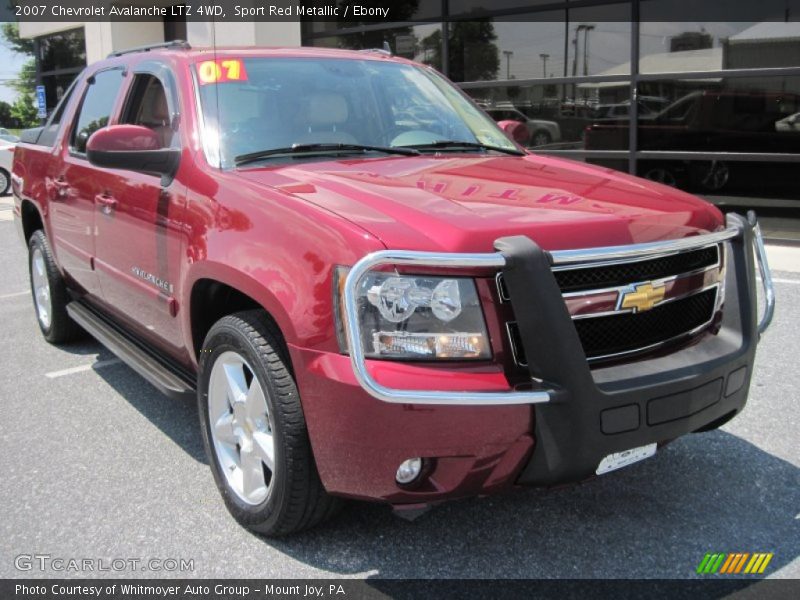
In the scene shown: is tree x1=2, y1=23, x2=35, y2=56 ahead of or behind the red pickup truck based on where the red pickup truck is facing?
behind

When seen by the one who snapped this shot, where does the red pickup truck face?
facing the viewer and to the right of the viewer
